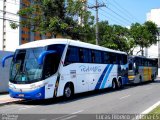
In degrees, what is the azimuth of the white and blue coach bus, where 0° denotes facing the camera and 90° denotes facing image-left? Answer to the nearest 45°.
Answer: approximately 45°

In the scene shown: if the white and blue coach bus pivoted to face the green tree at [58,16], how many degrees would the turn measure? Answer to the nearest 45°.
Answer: approximately 135° to its right
